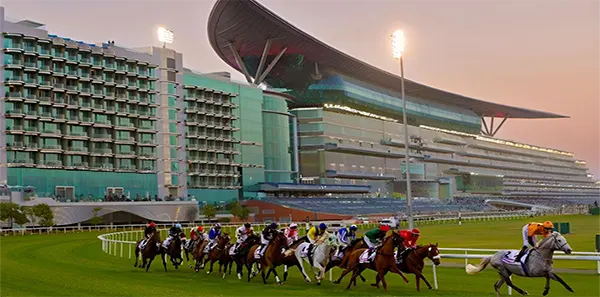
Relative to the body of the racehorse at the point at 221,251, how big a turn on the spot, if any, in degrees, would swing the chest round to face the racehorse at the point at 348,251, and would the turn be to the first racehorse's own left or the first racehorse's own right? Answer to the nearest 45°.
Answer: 0° — it already faces it

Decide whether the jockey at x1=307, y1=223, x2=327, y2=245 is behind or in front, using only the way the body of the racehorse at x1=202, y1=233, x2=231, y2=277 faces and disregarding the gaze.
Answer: in front

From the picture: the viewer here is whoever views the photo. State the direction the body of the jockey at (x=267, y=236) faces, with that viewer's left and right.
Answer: facing to the right of the viewer

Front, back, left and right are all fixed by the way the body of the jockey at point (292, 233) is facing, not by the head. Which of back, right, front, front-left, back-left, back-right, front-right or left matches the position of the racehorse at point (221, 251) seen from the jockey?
back

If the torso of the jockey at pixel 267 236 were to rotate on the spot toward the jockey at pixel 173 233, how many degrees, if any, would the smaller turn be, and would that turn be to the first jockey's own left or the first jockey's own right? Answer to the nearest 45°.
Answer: approximately 135° to the first jockey's own left

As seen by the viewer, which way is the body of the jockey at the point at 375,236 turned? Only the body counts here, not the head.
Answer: to the viewer's right

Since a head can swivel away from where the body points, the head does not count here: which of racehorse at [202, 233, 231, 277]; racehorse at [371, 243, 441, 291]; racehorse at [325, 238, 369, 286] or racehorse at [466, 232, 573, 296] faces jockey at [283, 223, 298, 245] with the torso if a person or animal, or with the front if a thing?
racehorse at [202, 233, 231, 277]

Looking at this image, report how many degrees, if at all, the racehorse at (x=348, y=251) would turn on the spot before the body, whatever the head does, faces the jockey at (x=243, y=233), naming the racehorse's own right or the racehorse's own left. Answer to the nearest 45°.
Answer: approximately 135° to the racehorse's own left

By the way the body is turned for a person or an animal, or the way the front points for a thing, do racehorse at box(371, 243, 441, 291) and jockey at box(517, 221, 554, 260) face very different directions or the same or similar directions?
same or similar directions

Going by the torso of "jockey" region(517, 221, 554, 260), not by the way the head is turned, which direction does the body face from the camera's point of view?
to the viewer's right

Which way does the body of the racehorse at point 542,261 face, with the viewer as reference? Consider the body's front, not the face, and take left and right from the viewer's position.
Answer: facing to the right of the viewer

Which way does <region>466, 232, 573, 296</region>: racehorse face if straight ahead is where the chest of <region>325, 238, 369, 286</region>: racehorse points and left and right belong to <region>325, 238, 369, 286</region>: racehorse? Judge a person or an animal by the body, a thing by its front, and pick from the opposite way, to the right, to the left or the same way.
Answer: the same way

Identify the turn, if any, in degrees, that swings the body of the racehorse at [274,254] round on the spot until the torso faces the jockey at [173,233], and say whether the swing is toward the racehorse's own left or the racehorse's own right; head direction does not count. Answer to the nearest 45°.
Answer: approximately 180°

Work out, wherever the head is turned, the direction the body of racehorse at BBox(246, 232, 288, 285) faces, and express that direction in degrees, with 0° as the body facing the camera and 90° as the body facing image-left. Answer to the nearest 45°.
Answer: approximately 315°

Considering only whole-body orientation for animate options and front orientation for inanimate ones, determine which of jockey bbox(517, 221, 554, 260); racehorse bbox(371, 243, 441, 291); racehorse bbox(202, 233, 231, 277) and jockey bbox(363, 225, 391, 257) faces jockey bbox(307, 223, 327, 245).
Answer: racehorse bbox(202, 233, 231, 277)

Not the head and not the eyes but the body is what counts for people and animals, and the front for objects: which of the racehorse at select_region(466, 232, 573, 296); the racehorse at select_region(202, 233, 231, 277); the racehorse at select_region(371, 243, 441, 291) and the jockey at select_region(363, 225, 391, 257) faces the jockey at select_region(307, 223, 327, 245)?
the racehorse at select_region(202, 233, 231, 277)

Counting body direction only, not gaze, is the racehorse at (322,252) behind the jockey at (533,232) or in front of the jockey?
behind
